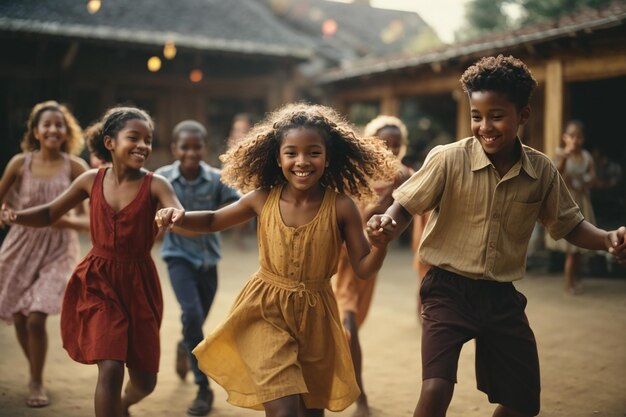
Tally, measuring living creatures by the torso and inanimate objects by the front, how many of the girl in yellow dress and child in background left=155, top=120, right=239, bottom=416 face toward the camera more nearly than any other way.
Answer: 2

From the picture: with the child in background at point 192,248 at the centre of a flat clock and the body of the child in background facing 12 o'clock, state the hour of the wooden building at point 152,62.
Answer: The wooden building is roughly at 6 o'clock from the child in background.

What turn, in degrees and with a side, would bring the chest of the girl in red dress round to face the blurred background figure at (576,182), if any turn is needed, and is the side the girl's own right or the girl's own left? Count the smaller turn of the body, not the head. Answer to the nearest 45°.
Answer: approximately 135° to the girl's own left

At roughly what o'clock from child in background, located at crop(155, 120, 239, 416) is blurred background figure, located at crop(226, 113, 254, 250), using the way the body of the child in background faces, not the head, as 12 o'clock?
The blurred background figure is roughly at 6 o'clock from the child in background.

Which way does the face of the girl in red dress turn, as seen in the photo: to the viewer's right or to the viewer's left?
to the viewer's right

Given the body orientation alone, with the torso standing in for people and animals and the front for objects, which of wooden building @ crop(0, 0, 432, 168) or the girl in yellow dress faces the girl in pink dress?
the wooden building

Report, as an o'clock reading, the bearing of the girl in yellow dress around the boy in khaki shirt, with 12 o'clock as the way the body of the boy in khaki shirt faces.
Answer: The girl in yellow dress is roughly at 3 o'clock from the boy in khaki shirt.
